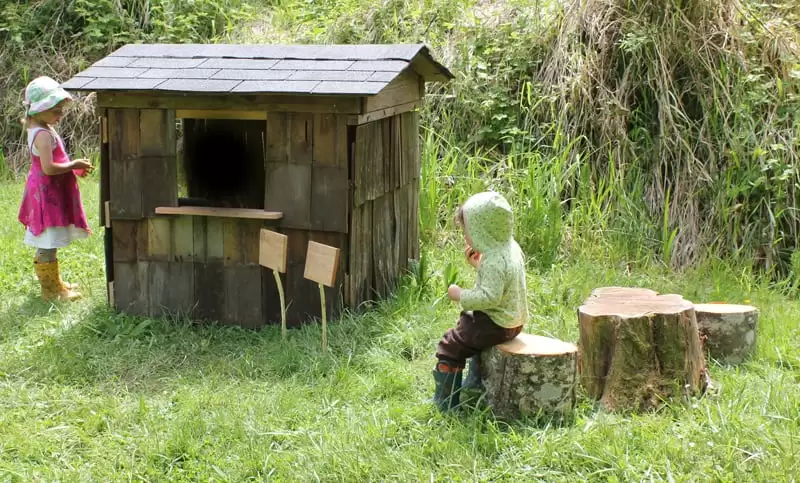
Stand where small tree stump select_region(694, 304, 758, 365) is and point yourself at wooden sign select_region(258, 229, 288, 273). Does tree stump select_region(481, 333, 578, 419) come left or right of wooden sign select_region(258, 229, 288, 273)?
left

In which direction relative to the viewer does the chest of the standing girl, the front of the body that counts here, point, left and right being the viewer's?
facing to the right of the viewer

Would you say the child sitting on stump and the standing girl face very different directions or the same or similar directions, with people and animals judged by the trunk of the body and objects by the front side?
very different directions

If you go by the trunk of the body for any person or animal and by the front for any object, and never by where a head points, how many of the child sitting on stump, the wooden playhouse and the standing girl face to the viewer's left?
1

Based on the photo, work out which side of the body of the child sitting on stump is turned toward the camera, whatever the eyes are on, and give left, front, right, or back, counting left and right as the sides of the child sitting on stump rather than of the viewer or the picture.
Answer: left

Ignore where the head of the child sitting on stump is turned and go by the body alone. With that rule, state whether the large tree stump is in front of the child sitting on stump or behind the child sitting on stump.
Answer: behind

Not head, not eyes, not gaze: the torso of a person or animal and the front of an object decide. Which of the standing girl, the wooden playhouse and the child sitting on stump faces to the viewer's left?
the child sitting on stump

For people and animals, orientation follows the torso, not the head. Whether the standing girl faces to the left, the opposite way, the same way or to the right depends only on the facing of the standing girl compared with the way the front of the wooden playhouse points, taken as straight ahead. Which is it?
to the left

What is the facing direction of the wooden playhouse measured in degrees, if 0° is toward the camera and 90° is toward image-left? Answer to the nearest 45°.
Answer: approximately 0°

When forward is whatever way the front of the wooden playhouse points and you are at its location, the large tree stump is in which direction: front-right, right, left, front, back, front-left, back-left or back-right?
front-left

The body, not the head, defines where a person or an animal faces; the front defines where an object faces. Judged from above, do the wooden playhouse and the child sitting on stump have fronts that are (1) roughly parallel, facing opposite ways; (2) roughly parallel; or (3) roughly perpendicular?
roughly perpendicular

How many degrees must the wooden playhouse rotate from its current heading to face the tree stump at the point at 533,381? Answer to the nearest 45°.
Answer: approximately 45° to its left

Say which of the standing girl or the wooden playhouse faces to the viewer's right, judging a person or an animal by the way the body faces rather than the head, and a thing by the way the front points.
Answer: the standing girl
